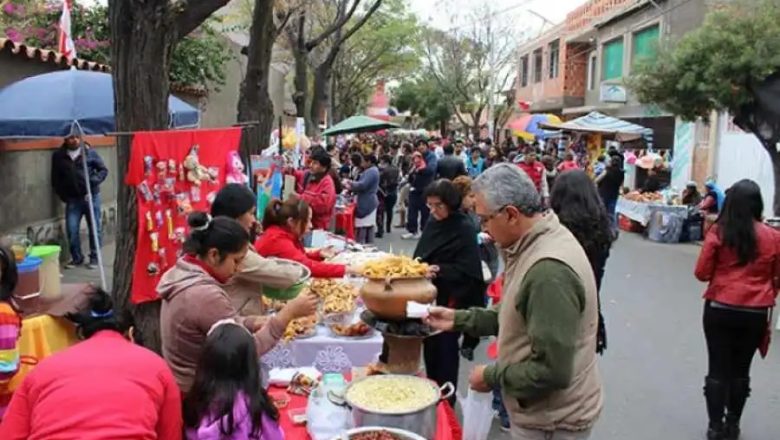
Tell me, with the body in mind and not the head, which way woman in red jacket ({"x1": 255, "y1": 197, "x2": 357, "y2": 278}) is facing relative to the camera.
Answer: to the viewer's right

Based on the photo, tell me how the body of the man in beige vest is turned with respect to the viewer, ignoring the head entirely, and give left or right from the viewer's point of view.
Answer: facing to the left of the viewer

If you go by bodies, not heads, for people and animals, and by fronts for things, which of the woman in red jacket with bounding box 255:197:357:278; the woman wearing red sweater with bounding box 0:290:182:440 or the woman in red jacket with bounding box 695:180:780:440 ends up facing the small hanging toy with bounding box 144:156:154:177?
the woman wearing red sweater

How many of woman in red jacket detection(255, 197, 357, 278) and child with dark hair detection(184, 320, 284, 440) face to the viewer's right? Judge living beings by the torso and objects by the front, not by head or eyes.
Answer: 1

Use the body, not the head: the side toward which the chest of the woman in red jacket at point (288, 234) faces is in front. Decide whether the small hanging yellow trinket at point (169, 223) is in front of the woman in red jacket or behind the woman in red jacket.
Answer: behind

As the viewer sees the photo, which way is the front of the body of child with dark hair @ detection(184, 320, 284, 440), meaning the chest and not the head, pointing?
away from the camera

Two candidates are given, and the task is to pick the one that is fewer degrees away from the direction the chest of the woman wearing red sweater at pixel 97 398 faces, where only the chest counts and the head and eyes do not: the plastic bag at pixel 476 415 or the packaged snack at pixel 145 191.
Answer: the packaged snack

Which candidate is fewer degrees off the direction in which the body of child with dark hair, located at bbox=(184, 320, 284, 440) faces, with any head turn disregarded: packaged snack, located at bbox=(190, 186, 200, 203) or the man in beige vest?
the packaged snack

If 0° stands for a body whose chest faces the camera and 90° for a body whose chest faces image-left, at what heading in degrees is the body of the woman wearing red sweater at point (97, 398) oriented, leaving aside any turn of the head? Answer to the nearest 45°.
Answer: approximately 180°

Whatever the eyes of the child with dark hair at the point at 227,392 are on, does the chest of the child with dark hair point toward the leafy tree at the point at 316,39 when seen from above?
yes
